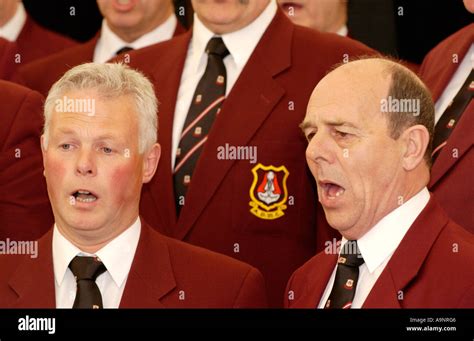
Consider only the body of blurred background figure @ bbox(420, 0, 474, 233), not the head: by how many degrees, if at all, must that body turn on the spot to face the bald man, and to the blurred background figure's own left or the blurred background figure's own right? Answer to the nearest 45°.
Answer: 0° — they already face them

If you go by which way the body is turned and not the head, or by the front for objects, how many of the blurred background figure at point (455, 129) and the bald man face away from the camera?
0

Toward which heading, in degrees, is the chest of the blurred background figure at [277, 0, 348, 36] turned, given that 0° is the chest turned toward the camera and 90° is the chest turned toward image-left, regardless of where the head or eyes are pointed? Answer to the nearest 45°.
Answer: approximately 45°

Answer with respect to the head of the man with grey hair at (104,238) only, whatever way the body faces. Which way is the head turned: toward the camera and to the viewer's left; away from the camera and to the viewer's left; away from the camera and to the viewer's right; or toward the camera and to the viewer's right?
toward the camera and to the viewer's left

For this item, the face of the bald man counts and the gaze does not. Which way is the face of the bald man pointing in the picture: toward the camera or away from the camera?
toward the camera

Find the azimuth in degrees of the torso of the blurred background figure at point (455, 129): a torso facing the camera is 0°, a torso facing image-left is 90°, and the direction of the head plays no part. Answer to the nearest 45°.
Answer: approximately 45°

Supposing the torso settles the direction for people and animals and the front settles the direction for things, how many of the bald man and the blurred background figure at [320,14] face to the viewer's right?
0

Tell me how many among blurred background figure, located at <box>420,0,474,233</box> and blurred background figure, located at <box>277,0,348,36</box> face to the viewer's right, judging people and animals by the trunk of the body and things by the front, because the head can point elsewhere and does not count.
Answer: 0

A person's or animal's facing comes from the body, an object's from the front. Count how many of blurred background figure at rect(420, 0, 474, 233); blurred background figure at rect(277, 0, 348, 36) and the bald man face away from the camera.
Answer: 0

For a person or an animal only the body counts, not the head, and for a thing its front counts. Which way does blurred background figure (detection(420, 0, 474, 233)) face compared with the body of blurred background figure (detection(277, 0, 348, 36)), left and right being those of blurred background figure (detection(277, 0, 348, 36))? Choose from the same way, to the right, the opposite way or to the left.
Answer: the same way

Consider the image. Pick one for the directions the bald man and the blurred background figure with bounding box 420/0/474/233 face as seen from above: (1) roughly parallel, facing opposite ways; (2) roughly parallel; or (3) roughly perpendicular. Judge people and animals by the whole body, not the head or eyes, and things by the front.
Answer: roughly parallel

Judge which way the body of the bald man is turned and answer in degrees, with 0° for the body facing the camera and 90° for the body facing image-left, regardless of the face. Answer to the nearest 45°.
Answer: approximately 45°

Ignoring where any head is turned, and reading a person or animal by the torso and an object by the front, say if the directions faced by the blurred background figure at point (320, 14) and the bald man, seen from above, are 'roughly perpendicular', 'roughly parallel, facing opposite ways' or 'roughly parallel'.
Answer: roughly parallel
